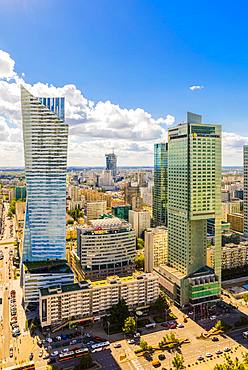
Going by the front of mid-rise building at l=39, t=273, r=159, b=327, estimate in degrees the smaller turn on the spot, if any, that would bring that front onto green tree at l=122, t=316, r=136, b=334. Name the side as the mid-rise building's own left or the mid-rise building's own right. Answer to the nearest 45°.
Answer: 0° — it already faces it

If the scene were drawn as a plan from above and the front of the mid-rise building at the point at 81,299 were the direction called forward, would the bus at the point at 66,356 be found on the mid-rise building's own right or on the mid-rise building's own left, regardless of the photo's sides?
on the mid-rise building's own right

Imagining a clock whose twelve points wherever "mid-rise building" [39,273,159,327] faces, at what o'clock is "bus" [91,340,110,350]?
The bus is roughly at 1 o'clock from the mid-rise building.

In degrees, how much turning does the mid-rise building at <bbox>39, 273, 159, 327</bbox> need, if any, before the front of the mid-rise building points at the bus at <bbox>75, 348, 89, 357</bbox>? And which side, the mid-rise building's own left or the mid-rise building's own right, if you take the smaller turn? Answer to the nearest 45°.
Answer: approximately 45° to the mid-rise building's own right

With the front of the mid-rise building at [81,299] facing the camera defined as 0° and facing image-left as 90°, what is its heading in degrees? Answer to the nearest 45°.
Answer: approximately 315°

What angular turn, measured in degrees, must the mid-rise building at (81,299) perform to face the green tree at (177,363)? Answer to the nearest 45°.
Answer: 0° — it already faces it

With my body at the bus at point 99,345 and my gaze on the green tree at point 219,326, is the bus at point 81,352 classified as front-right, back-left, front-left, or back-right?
back-right
